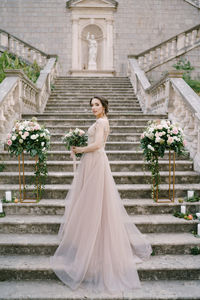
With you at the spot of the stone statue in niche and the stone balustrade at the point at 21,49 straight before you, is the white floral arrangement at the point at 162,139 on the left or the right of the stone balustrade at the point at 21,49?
left

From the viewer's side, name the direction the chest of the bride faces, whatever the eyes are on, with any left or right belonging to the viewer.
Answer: facing to the left of the viewer

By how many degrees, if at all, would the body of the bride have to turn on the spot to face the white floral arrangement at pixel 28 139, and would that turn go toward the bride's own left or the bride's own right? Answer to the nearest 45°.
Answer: approximately 45° to the bride's own right

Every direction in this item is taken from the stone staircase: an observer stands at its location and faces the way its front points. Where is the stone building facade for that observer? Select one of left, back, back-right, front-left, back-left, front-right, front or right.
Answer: back

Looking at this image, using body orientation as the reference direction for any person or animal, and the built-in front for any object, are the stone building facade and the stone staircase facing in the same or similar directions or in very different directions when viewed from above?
same or similar directions

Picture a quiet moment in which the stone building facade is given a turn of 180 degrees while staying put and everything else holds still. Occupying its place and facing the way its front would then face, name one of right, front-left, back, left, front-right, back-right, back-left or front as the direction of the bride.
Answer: back

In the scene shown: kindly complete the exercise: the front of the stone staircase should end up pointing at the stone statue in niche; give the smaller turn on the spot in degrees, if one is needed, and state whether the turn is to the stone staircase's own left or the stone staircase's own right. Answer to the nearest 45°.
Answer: approximately 180°

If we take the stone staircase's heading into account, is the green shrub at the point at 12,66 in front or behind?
behind

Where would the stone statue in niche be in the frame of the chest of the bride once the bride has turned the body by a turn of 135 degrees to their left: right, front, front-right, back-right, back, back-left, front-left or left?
back-left

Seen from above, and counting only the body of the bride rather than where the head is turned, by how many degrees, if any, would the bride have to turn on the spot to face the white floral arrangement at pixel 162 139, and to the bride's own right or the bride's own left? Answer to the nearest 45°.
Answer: approximately 135° to the bride's own right

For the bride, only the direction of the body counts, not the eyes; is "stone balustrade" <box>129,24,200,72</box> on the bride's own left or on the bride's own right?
on the bride's own right

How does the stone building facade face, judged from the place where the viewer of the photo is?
facing the viewer

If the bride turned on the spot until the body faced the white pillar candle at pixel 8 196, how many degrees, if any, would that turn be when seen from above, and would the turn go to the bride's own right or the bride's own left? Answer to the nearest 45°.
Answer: approximately 45° to the bride's own right

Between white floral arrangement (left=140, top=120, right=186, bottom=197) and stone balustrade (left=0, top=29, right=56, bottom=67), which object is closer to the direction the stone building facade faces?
the white floral arrangement

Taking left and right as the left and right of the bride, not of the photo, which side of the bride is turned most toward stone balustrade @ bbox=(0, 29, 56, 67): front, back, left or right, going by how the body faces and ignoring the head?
right
